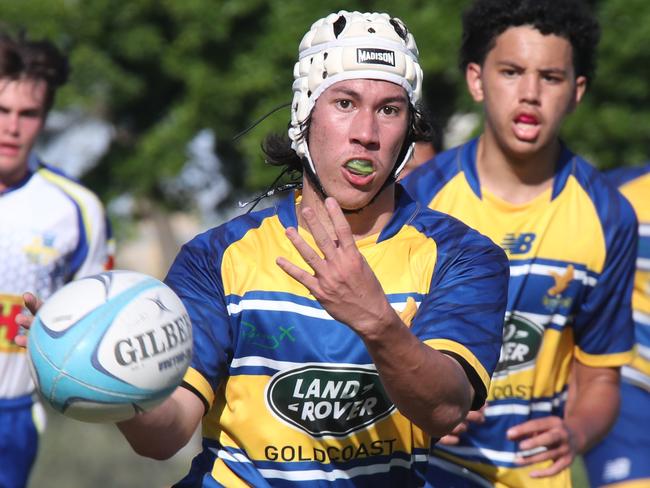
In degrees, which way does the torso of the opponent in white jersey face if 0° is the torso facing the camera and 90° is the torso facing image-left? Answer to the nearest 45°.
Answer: approximately 0°

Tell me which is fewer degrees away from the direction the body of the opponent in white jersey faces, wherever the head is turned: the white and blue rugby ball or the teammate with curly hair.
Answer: the white and blue rugby ball

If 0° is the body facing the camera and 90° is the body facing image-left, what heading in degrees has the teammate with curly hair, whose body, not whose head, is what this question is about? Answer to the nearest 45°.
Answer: approximately 0°

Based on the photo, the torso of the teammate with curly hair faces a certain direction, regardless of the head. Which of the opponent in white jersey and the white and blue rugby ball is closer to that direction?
the white and blue rugby ball

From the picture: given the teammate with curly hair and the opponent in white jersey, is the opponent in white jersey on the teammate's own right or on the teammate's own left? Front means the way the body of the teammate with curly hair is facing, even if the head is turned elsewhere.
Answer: on the teammate's own right

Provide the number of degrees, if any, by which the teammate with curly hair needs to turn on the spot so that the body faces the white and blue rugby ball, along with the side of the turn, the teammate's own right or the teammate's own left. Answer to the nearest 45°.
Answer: approximately 45° to the teammate's own right

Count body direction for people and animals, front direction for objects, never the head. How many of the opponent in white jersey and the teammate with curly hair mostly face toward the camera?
2

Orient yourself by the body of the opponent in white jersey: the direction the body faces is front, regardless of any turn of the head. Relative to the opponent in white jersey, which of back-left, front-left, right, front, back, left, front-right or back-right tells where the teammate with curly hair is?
front-left

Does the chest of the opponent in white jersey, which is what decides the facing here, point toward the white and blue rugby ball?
yes
